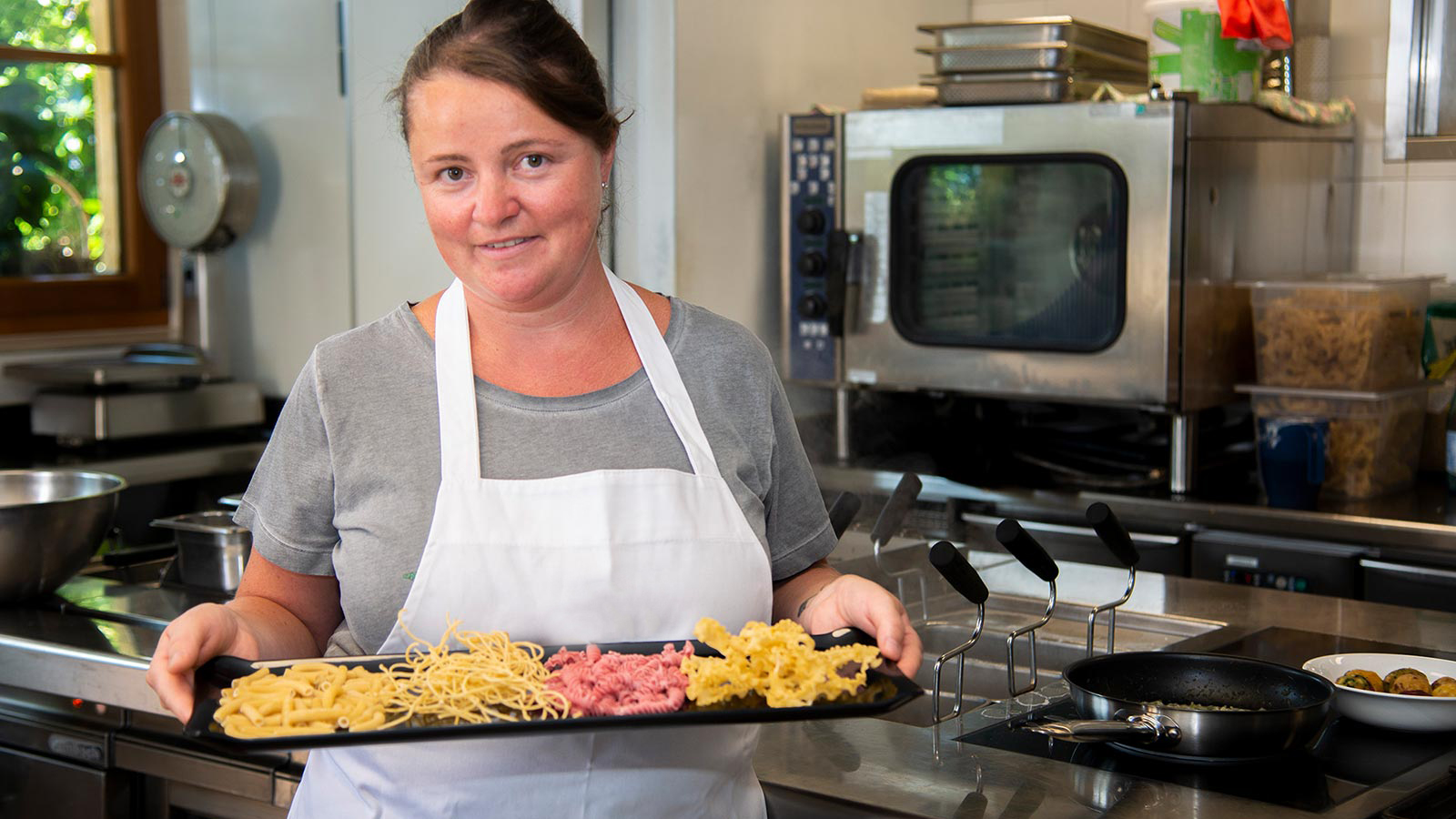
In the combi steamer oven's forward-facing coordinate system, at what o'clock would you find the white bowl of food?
The white bowl of food is roughly at 10 o'clock from the combi steamer oven.

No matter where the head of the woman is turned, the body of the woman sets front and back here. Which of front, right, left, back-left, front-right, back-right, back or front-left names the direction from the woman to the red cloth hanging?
back-left

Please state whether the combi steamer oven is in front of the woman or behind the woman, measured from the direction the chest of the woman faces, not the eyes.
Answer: behind

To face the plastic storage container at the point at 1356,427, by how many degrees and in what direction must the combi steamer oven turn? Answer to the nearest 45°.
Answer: approximately 135° to its left

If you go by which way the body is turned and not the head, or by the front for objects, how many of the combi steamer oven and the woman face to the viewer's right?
0

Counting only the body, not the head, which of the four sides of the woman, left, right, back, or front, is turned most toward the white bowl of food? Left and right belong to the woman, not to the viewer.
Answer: left

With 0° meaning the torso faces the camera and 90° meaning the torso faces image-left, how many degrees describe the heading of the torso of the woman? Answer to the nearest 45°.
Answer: approximately 0°

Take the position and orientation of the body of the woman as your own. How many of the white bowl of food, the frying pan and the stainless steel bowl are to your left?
2

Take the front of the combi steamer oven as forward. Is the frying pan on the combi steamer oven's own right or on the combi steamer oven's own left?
on the combi steamer oven's own left
